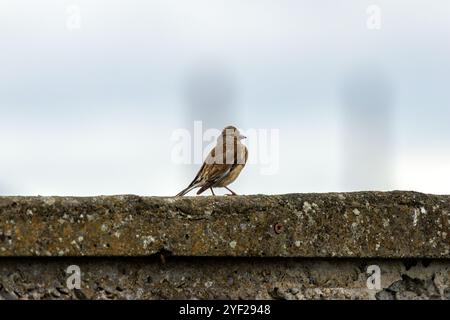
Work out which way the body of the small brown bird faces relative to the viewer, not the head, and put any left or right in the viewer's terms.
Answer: facing to the right of the viewer
